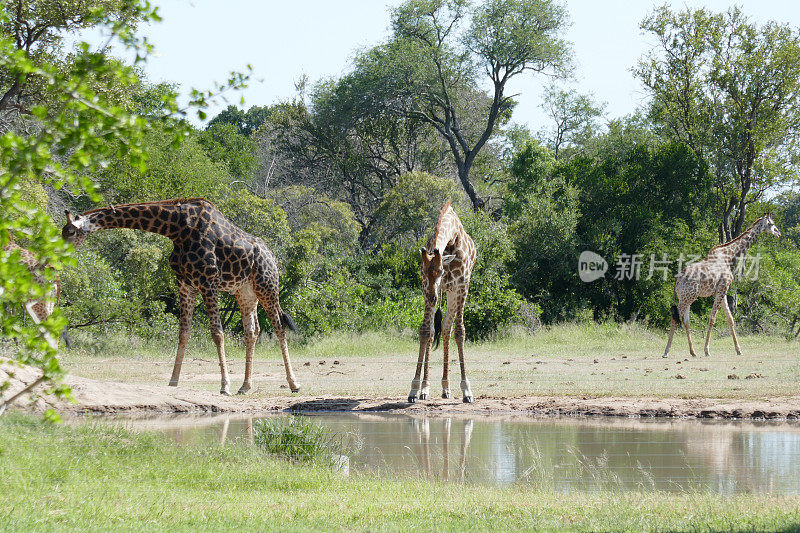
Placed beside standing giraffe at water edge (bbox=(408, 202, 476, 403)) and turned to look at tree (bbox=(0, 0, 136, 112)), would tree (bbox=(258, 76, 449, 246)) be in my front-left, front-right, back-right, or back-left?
front-right

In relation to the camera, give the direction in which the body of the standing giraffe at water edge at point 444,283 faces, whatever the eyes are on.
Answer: toward the camera

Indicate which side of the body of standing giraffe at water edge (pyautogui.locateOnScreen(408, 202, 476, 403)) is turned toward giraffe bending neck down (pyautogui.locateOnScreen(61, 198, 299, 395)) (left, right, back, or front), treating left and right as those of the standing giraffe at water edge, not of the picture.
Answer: right

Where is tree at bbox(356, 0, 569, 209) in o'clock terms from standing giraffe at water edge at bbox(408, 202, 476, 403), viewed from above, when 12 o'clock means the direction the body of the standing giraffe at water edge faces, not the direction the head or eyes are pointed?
The tree is roughly at 6 o'clock from the standing giraffe at water edge.

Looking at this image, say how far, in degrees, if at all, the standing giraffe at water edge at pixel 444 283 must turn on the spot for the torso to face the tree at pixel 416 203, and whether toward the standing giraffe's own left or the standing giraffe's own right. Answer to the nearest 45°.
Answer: approximately 180°

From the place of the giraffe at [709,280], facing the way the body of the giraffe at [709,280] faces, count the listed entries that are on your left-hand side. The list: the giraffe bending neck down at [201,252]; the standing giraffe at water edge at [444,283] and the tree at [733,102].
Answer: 1

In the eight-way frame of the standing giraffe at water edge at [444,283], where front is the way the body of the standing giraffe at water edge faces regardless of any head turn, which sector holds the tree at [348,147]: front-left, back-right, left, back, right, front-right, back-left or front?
back

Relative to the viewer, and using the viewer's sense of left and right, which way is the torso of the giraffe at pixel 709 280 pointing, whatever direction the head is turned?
facing to the right of the viewer

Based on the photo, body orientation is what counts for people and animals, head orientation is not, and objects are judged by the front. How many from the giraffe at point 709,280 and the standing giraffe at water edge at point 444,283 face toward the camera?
1

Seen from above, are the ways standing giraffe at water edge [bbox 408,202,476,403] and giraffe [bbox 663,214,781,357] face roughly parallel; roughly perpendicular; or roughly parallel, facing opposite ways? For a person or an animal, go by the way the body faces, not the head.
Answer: roughly perpendicular

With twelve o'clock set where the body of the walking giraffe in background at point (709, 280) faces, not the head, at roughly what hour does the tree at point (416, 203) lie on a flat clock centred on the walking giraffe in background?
The tree is roughly at 7 o'clock from the walking giraffe in background.

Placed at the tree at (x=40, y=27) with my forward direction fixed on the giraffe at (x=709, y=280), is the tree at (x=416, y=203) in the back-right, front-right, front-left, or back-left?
front-left
